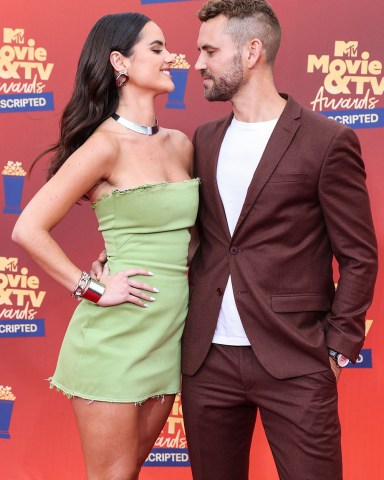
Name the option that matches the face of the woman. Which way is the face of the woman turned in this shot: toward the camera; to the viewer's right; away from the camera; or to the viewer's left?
to the viewer's right

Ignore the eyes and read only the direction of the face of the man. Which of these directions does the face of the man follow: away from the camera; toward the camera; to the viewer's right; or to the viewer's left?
to the viewer's left

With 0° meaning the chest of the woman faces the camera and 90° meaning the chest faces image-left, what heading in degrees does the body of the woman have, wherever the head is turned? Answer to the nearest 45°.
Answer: approximately 315°
